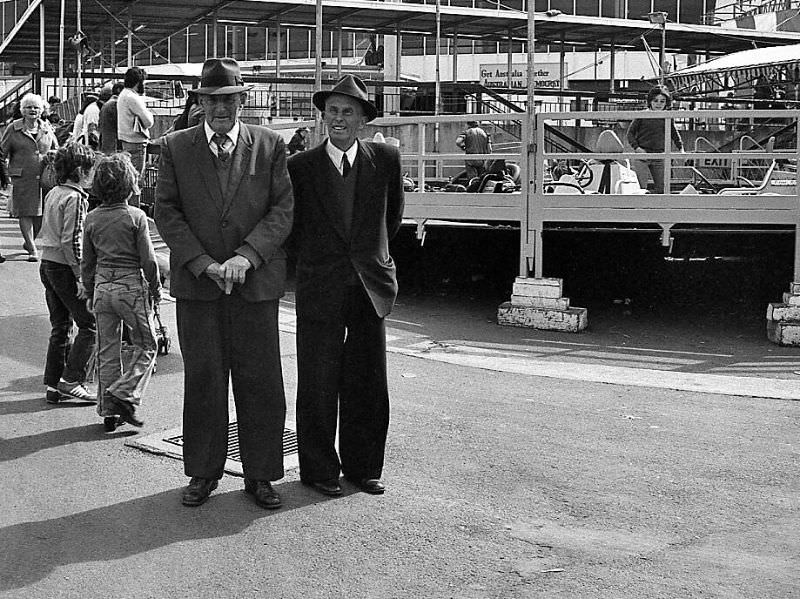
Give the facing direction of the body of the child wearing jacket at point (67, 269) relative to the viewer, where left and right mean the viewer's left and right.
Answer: facing away from the viewer and to the right of the viewer

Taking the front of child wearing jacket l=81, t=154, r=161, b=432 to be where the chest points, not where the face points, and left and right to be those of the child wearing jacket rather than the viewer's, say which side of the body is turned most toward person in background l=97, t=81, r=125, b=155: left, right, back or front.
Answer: front

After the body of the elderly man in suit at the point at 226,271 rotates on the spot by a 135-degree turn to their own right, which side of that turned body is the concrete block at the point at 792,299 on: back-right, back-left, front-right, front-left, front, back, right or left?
right

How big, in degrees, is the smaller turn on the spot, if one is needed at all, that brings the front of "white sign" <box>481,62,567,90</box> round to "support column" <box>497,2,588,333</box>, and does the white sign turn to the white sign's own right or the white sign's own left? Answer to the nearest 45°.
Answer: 0° — it already faces it

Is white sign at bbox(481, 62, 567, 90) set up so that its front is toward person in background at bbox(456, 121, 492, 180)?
yes

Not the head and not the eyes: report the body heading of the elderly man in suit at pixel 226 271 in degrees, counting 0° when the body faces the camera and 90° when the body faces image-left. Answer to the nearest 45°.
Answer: approximately 0°

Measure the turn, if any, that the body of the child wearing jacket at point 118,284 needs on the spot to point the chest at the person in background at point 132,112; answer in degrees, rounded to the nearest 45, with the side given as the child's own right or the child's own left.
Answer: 0° — they already face them

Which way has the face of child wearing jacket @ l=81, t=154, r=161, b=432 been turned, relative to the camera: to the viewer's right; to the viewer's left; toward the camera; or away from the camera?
away from the camera

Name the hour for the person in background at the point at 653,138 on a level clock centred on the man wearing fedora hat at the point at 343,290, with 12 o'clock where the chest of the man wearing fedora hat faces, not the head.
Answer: The person in background is roughly at 7 o'clock from the man wearing fedora hat.

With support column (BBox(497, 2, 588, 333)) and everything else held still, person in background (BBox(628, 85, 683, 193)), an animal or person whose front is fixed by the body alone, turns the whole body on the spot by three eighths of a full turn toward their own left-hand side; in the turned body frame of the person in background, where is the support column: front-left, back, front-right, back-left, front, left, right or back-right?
back
